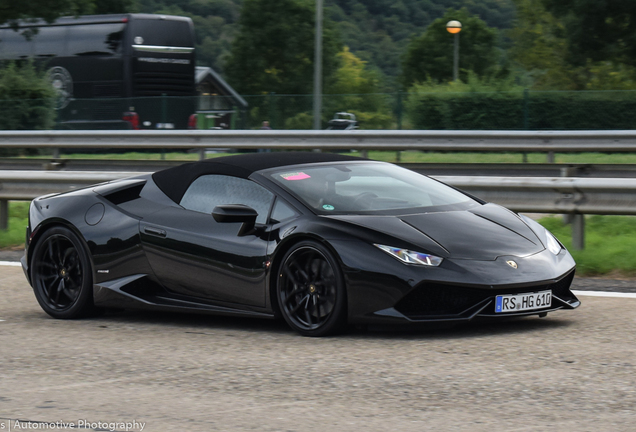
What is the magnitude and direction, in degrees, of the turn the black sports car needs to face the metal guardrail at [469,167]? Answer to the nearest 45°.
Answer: approximately 135° to its left

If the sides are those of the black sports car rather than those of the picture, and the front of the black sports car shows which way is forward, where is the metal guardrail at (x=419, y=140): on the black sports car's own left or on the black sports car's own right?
on the black sports car's own left

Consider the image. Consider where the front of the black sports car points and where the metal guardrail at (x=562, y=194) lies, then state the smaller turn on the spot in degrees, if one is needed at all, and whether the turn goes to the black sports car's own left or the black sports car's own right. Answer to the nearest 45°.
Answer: approximately 90° to the black sports car's own left

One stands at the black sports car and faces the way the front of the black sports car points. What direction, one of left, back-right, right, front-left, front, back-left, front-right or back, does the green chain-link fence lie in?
back-left

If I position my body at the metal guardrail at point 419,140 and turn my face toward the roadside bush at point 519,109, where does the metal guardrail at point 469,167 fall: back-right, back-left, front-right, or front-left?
back-right

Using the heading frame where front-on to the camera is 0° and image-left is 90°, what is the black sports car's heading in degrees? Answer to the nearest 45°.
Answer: approximately 315°

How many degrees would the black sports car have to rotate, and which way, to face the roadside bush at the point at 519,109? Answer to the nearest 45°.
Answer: approximately 135° to its left
